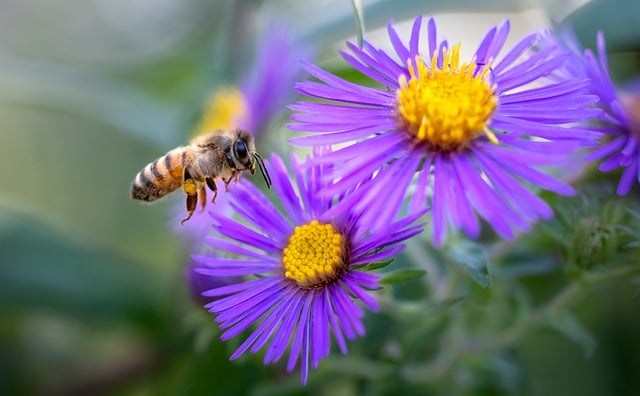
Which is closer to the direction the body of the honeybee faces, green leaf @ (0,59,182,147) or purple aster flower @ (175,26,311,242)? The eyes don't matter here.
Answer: the purple aster flower

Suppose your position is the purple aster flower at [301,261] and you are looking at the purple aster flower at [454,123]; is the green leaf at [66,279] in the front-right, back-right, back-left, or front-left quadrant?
back-left

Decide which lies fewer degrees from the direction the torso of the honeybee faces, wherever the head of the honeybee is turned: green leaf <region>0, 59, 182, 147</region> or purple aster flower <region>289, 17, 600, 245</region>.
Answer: the purple aster flower

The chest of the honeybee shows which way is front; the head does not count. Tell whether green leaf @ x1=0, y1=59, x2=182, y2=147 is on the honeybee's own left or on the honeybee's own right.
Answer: on the honeybee's own left

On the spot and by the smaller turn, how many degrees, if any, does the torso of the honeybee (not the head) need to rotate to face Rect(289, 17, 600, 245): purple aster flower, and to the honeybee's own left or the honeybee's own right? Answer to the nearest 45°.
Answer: approximately 45° to the honeybee's own right

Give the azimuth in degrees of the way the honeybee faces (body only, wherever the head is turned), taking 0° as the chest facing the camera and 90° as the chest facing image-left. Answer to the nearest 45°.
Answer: approximately 270°
